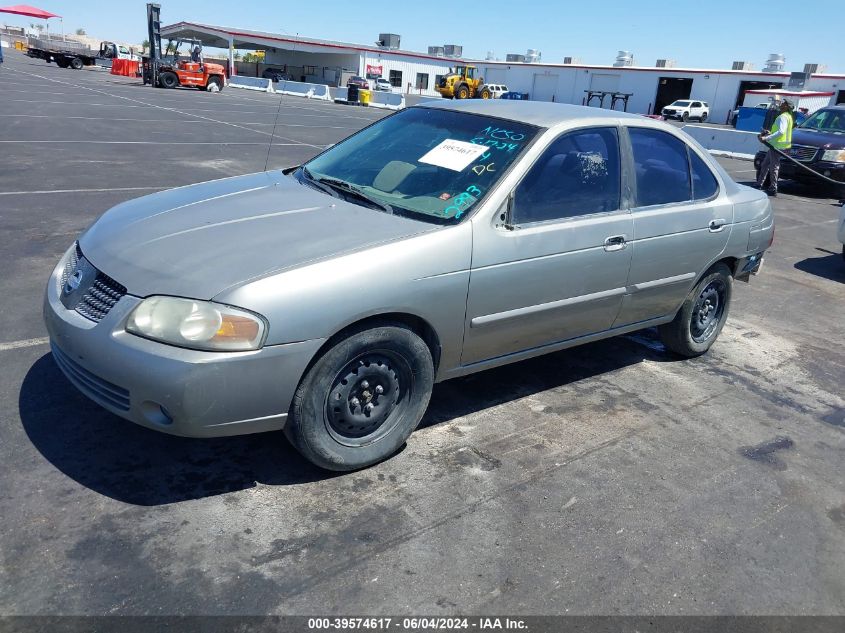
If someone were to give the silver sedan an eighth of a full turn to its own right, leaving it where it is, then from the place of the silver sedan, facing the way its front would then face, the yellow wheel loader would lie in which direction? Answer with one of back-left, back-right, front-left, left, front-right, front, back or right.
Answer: right

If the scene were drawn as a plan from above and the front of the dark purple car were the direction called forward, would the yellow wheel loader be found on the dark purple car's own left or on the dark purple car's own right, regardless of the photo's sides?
on the dark purple car's own right

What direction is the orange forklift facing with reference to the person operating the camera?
facing to the left of the viewer

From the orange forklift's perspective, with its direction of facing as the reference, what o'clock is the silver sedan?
The silver sedan is roughly at 9 o'clock from the orange forklift.

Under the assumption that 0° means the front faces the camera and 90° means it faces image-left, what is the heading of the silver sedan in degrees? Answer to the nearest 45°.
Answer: approximately 45°

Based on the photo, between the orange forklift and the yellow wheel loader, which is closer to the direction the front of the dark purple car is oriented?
the orange forklift

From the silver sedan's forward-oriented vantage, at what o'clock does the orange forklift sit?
The orange forklift is roughly at 4 o'clock from the silver sedan.

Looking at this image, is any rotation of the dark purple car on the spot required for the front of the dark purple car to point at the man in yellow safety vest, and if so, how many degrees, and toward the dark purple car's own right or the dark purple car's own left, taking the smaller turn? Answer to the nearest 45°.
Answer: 0° — it already faces them

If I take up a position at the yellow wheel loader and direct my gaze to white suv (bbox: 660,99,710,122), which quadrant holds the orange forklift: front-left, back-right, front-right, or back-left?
back-right

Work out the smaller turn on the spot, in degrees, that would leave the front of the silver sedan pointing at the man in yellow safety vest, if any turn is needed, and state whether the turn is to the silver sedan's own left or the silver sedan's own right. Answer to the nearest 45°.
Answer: approximately 180°

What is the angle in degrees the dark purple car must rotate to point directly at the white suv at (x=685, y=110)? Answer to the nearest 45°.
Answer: approximately 135° to its right
